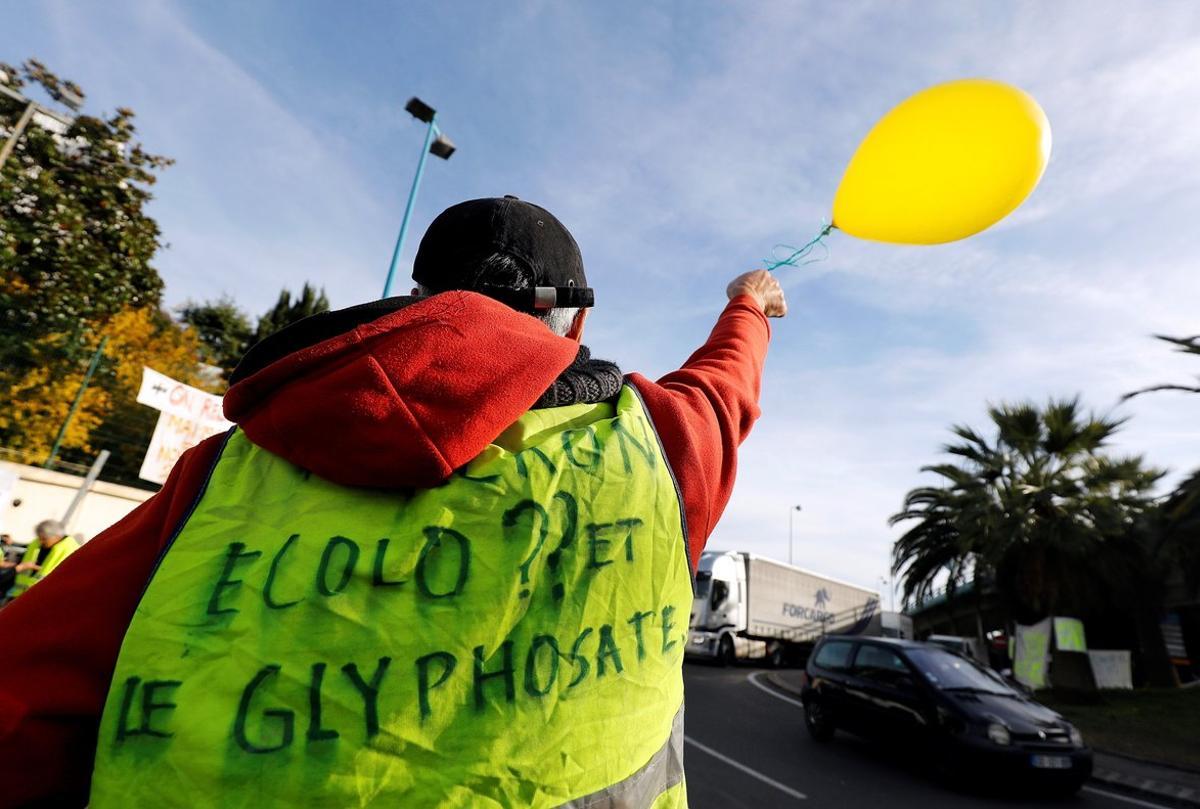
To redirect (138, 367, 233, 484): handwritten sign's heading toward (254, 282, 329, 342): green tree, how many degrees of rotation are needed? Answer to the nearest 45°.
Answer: approximately 180°

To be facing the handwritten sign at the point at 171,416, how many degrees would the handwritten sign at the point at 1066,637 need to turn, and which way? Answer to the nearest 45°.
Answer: approximately 45° to its right

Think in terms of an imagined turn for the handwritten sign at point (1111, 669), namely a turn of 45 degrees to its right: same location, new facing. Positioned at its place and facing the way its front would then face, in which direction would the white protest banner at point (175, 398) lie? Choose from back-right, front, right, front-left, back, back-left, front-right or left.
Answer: front

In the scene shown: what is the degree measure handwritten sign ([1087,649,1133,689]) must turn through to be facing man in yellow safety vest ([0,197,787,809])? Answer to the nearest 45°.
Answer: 0° — it already faces them

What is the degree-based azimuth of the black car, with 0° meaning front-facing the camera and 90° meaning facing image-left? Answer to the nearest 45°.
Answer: approximately 315°

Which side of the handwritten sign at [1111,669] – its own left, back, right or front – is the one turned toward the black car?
front

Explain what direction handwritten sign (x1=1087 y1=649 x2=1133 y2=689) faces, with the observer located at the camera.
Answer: facing the viewer

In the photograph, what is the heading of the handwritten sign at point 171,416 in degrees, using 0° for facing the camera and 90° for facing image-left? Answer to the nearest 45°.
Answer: approximately 0°

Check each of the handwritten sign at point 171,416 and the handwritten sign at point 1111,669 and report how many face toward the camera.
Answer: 2

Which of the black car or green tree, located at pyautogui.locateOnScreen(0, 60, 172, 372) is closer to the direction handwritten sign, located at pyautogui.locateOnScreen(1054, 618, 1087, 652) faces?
the black car

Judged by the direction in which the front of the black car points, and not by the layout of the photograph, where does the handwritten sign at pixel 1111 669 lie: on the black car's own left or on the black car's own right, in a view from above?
on the black car's own left

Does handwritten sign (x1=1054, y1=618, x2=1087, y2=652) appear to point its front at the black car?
yes

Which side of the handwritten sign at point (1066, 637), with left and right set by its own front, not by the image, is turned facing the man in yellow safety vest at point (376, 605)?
front

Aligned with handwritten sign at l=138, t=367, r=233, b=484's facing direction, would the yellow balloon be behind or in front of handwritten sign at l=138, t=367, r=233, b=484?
in front

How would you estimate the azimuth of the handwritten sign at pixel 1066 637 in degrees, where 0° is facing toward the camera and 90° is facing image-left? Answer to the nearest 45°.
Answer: approximately 0°
